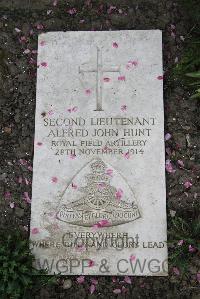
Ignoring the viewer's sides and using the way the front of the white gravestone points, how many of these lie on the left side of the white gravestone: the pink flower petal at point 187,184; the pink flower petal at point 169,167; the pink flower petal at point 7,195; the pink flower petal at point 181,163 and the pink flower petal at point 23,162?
3

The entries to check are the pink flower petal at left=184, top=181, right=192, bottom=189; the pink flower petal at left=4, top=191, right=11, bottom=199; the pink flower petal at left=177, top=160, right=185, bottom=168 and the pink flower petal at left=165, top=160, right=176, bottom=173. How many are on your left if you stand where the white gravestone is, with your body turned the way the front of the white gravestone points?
3

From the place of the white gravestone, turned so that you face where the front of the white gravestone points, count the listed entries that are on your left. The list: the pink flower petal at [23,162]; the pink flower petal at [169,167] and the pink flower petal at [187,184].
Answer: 2

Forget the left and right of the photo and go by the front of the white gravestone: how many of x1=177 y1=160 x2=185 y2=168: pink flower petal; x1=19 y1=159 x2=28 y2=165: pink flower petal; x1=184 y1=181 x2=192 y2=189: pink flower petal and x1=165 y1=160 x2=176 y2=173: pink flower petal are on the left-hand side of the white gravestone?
3

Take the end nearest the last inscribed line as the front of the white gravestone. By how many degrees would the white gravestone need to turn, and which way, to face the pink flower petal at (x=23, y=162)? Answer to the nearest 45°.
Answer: approximately 90° to its right

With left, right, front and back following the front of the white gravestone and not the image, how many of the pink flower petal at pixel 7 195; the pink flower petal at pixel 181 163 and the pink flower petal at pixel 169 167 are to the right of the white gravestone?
1

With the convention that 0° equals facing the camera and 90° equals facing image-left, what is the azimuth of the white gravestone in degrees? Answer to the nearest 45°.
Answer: approximately 0°

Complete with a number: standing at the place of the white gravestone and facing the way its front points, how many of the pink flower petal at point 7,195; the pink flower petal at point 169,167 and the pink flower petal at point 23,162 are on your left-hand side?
1

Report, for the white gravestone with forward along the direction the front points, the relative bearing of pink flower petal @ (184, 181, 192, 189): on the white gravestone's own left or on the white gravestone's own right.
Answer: on the white gravestone's own left

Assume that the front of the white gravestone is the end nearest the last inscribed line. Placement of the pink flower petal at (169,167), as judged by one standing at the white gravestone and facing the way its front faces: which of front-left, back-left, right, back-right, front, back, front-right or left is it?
left

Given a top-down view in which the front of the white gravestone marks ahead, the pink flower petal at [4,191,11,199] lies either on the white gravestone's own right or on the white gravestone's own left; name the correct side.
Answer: on the white gravestone's own right

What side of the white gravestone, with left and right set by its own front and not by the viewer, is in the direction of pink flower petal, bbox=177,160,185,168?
left
